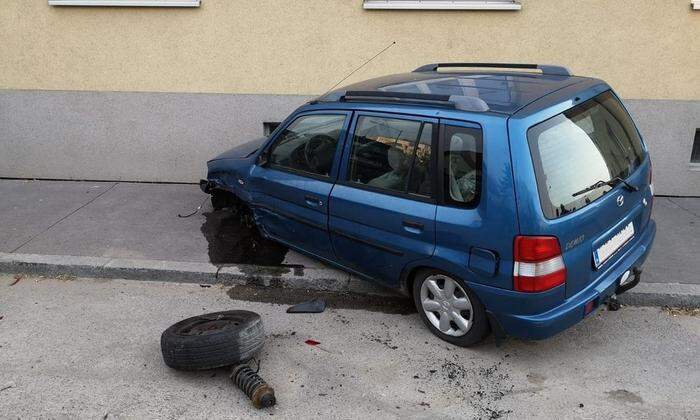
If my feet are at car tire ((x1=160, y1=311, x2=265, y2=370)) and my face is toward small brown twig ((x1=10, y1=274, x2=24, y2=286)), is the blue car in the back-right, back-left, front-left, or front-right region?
back-right

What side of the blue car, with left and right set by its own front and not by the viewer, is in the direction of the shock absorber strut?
left

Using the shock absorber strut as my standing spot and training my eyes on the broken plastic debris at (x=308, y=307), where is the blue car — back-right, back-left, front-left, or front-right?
front-right

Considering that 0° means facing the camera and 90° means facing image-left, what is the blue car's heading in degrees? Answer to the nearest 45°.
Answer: approximately 135°

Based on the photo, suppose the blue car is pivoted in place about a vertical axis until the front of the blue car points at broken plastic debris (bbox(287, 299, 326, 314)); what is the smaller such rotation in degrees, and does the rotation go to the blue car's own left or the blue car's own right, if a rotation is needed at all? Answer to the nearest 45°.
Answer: approximately 45° to the blue car's own left

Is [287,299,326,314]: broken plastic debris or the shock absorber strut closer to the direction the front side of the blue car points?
the broken plastic debris

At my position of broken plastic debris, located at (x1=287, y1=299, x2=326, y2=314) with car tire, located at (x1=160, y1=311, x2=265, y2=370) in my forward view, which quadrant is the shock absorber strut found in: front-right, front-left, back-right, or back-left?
front-left

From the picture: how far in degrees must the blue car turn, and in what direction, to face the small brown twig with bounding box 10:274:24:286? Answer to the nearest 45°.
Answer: approximately 45° to its left

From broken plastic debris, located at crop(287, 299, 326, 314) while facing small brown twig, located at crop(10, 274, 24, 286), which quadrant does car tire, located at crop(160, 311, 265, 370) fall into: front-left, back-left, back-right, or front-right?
front-left

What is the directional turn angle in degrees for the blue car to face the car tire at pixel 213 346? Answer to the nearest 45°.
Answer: approximately 45° to its left
